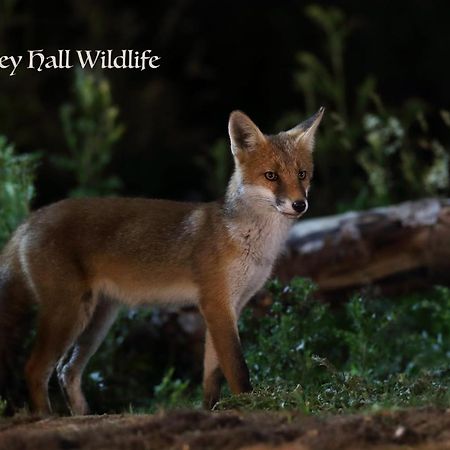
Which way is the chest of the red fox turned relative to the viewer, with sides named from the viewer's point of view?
facing to the right of the viewer

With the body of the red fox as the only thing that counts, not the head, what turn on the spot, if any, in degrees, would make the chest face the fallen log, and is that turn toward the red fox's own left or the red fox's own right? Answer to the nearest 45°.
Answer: approximately 45° to the red fox's own left
